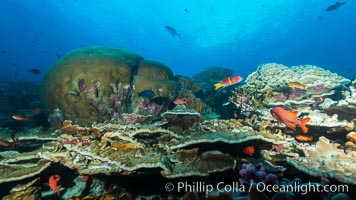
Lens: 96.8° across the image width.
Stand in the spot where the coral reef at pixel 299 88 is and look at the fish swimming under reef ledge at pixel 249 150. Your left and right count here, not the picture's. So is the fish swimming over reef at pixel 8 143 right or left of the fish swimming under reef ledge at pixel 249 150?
right

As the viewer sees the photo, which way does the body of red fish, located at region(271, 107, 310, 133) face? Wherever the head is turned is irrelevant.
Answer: to the viewer's left

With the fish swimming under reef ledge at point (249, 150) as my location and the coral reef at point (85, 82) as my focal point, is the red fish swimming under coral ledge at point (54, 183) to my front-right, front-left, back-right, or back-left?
front-left

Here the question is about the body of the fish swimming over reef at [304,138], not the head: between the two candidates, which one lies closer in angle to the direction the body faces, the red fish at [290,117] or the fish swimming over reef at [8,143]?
the fish swimming over reef

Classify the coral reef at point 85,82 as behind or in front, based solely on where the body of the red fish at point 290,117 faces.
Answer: in front

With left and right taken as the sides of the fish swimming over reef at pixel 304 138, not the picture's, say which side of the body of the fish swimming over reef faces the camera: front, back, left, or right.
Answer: left

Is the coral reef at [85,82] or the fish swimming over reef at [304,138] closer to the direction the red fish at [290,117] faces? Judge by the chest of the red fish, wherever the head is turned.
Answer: the coral reef
